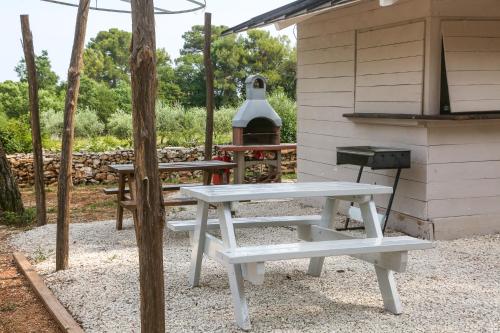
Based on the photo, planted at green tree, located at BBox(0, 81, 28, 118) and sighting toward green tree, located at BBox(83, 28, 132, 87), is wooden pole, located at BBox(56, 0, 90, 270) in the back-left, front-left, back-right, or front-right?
back-right

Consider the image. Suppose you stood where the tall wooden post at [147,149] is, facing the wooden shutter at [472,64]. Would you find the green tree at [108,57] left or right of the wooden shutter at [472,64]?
left

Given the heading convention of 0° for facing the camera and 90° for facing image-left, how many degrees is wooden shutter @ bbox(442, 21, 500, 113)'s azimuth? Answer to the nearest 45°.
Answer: approximately 0°

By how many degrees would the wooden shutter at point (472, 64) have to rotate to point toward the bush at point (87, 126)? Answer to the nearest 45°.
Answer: approximately 135° to its right

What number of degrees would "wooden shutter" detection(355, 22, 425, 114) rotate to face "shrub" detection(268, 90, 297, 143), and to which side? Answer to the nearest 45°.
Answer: approximately 135° to its right

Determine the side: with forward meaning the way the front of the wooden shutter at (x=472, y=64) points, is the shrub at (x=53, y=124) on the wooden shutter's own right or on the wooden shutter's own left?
on the wooden shutter's own right

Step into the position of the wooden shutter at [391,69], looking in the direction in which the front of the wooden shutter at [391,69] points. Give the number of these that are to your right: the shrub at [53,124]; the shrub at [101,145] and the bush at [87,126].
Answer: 3

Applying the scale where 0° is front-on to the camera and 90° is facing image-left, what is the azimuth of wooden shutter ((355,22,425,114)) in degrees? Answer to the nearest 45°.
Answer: approximately 45°

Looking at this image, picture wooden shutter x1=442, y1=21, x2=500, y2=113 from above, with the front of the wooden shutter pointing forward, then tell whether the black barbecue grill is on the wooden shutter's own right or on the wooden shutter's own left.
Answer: on the wooden shutter's own right

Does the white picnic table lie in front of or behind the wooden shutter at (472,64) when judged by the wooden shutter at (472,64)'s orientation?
in front

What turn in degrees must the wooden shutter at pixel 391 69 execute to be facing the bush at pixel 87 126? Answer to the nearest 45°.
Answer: approximately 90° to its right

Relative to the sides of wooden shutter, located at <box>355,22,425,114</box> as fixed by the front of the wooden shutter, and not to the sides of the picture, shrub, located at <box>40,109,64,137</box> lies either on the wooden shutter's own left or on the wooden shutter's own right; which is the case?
on the wooden shutter's own right

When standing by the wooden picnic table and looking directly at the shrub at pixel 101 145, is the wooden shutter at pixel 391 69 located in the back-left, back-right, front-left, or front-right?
back-right
